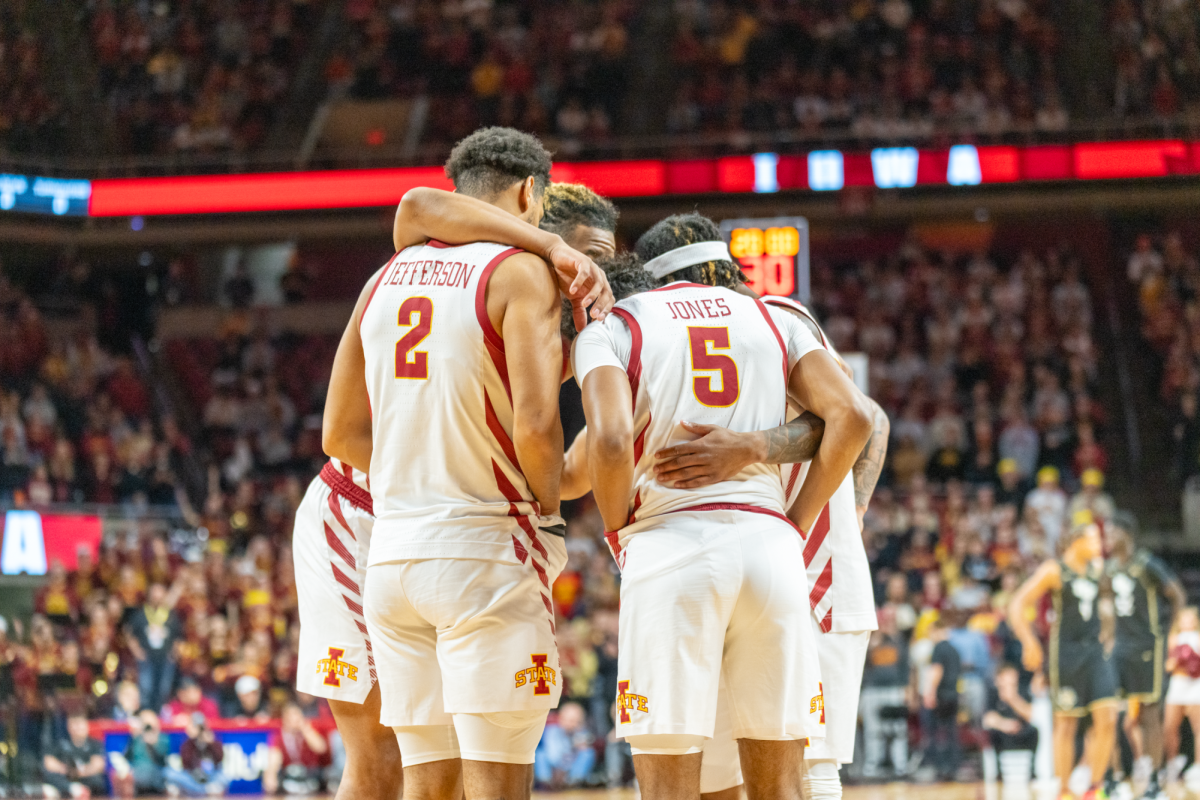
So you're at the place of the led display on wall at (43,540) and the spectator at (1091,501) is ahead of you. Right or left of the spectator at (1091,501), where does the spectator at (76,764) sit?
right

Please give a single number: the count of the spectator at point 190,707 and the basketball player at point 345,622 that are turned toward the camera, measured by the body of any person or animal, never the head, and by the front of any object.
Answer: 1

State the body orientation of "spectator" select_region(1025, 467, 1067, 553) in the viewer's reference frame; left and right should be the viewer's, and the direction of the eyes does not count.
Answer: facing the viewer

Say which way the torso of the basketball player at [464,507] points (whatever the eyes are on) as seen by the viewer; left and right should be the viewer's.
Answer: facing away from the viewer and to the right of the viewer

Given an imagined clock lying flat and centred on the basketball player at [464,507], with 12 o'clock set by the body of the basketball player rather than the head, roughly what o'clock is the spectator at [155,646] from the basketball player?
The spectator is roughly at 10 o'clock from the basketball player.

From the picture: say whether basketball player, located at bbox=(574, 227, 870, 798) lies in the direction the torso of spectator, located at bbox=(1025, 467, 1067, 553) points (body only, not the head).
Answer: yes

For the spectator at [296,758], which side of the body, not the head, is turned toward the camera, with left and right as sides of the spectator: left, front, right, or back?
front

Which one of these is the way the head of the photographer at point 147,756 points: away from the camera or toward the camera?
toward the camera

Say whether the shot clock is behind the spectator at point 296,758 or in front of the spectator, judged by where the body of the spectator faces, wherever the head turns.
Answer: in front

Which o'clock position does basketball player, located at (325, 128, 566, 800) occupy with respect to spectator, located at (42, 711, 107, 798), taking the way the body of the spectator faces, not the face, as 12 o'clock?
The basketball player is roughly at 12 o'clock from the spectator.

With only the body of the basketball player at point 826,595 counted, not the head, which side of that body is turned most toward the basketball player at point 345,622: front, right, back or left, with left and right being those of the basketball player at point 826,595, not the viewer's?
front

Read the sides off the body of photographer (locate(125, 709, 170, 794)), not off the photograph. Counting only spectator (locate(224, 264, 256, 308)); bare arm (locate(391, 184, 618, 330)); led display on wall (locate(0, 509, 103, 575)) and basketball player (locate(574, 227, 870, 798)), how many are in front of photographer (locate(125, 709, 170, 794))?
2

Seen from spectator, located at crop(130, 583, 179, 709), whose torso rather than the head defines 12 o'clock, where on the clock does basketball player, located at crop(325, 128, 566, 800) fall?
The basketball player is roughly at 12 o'clock from the spectator.

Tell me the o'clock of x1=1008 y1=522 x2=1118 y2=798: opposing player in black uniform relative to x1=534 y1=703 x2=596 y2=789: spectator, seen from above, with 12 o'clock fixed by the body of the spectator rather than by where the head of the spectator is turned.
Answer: The opposing player in black uniform is roughly at 10 o'clock from the spectator.

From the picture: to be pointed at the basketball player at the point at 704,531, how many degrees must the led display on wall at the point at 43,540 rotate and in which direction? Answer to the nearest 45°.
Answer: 0° — it already faces them

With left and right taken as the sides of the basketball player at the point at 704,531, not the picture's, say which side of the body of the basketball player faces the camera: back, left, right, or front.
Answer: back

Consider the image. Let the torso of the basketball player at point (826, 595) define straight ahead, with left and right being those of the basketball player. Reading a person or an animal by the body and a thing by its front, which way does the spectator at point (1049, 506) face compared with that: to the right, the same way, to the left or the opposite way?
to the left

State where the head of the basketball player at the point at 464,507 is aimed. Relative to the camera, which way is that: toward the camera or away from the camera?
away from the camera

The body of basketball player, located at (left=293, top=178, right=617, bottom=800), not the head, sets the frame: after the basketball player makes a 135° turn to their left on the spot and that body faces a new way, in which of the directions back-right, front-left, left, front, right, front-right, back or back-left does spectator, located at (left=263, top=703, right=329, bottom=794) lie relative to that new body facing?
front-right
